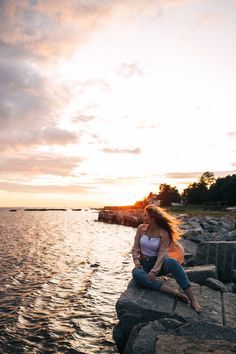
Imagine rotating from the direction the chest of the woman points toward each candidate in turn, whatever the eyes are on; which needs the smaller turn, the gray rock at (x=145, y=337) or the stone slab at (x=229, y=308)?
the gray rock

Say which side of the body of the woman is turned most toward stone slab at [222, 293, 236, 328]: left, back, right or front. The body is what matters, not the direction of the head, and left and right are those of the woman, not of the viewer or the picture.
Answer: left

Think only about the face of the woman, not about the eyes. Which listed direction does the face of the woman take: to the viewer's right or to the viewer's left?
to the viewer's left

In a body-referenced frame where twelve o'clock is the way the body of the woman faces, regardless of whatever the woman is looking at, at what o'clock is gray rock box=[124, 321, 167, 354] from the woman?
The gray rock is roughly at 12 o'clock from the woman.

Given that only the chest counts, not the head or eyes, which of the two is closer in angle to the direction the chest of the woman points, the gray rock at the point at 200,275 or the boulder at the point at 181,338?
the boulder

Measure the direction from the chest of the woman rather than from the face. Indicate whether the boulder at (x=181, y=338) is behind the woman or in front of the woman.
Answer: in front

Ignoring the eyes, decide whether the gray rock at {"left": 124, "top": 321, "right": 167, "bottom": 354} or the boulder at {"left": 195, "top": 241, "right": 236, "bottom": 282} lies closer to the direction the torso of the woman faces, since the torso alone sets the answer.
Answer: the gray rock

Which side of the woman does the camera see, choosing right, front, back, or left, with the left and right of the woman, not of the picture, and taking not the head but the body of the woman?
front
